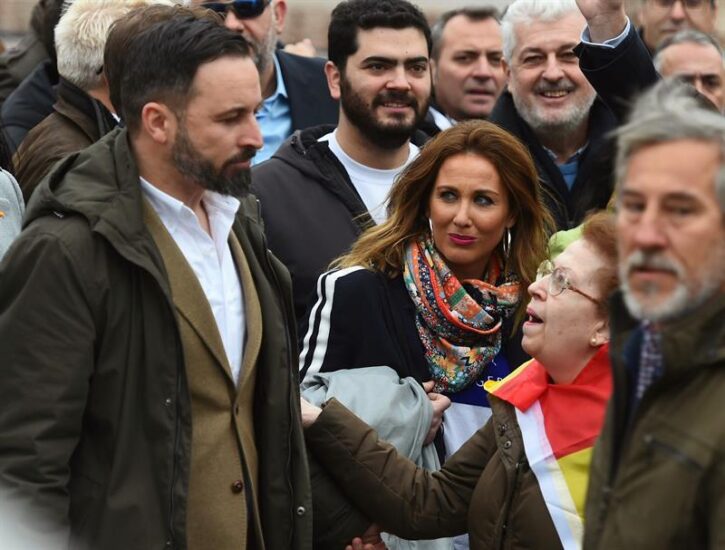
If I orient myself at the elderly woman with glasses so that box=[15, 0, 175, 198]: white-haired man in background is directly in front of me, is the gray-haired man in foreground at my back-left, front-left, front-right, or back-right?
back-left

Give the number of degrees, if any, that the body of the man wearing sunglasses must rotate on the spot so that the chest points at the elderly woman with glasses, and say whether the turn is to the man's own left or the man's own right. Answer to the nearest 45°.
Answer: approximately 45° to the man's own left

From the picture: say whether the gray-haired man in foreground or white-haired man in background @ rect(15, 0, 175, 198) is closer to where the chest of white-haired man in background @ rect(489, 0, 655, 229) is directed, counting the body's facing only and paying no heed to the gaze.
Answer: the gray-haired man in foreground

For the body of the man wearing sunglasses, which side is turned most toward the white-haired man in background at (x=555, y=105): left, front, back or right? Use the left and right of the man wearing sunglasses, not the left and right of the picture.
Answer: left

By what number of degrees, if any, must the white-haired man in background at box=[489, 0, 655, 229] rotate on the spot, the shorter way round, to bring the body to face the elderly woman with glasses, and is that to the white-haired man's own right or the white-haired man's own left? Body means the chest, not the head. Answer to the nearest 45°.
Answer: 0° — they already face them

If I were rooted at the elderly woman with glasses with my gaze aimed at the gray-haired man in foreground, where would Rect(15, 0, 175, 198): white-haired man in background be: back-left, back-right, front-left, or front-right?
back-right

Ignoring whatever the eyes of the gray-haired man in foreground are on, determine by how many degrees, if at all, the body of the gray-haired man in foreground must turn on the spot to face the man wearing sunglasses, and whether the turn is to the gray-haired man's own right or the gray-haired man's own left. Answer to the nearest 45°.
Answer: approximately 90° to the gray-haired man's own right

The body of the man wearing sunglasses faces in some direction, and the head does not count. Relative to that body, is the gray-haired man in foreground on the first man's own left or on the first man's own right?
on the first man's own left

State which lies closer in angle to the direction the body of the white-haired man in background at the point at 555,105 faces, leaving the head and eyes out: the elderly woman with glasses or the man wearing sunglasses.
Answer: the elderly woman with glasses

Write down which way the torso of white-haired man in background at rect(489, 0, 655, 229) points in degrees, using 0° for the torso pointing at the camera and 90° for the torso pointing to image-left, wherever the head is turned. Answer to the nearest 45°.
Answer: approximately 0°
